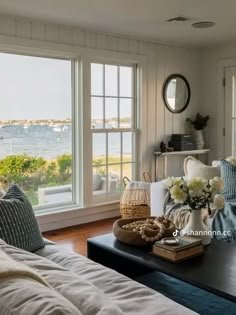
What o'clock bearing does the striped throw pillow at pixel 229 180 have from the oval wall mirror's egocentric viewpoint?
The striped throw pillow is roughly at 10 o'clock from the oval wall mirror.
